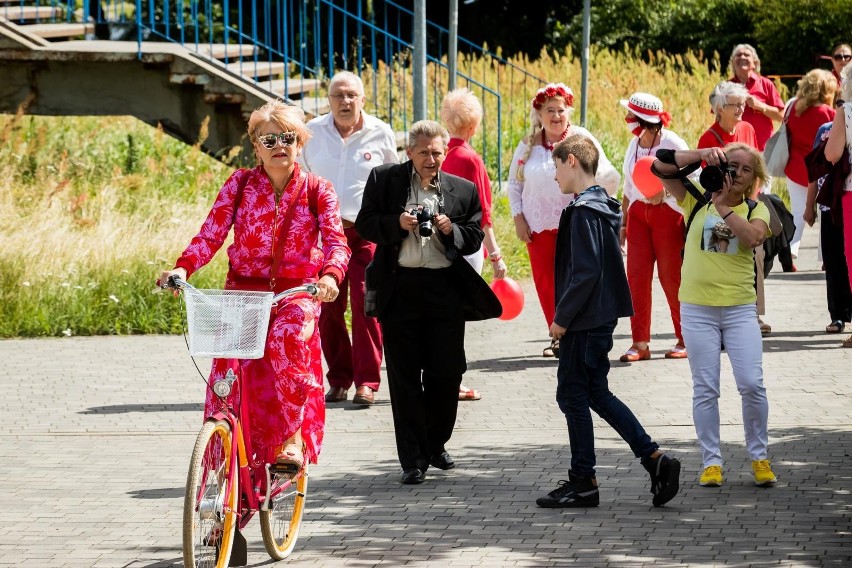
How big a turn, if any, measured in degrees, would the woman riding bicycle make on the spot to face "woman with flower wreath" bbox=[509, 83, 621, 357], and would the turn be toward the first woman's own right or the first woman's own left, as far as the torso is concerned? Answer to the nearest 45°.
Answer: approximately 135° to the first woman's own left

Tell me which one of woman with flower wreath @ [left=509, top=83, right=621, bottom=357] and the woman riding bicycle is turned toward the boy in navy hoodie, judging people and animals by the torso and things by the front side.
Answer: the woman with flower wreath

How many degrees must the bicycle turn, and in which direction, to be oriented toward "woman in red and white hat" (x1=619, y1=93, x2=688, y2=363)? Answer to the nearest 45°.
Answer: approximately 180°

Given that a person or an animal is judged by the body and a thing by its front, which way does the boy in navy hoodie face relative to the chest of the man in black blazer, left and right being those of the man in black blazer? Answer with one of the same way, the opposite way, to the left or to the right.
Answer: to the right

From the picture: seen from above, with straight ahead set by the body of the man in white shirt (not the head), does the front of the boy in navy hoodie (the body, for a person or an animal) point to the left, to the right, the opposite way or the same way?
to the right

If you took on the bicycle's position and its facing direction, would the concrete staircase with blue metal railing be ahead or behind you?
behind

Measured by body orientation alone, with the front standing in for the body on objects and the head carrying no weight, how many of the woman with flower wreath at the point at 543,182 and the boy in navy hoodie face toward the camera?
1

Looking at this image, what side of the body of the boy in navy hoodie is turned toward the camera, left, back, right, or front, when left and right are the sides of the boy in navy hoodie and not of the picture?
left
